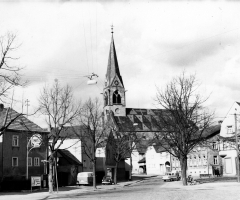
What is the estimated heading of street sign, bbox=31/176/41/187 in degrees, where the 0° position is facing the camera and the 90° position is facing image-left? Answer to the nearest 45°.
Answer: approximately 0°

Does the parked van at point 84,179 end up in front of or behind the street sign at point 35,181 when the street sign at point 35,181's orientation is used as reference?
behind
